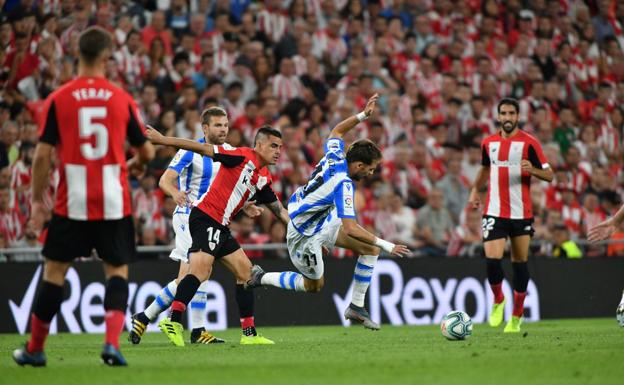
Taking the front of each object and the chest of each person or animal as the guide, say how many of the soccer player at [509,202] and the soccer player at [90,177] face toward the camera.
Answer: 1

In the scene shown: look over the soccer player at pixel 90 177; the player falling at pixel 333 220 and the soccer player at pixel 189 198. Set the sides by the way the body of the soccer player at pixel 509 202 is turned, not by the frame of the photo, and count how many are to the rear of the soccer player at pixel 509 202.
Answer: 0

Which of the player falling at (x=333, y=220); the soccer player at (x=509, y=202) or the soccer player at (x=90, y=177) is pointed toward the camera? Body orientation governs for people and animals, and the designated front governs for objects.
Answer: the soccer player at (x=509, y=202)

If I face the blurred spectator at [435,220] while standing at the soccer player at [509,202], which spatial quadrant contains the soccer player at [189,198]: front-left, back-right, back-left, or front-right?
back-left

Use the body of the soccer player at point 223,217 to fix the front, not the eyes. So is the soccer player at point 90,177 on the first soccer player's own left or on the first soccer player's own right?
on the first soccer player's own right

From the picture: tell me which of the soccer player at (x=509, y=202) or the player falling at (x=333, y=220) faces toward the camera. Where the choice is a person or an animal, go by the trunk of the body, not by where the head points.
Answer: the soccer player

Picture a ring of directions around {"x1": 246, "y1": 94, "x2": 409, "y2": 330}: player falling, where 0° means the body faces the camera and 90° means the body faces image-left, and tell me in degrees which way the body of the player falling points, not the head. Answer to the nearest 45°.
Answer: approximately 270°

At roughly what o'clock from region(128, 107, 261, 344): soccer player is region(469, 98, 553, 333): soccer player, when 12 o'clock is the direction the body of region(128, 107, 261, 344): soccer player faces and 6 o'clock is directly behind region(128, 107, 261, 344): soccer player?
region(469, 98, 553, 333): soccer player is roughly at 10 o'clock from region(128, 107, 261, 344): soccer player.

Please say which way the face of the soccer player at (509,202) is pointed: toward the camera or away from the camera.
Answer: toward the camera

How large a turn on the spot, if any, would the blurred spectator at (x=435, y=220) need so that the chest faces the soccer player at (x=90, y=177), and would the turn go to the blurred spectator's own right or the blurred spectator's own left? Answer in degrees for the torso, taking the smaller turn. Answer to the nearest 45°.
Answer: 0° — they already face them

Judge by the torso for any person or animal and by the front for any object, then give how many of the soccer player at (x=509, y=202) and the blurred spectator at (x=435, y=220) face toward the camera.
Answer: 2

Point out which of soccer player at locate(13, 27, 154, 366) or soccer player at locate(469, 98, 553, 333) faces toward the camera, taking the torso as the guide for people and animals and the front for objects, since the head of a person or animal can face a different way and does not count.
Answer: soccer player at locate(469, 98, 553, 333)

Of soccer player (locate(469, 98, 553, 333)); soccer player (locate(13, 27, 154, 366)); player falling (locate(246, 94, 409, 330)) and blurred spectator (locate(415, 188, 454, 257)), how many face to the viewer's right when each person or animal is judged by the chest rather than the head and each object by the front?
1

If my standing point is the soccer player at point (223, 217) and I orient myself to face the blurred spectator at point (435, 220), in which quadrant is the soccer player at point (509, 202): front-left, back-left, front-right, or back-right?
front-right

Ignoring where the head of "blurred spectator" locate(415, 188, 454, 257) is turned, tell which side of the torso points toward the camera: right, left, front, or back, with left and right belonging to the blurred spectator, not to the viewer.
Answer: front

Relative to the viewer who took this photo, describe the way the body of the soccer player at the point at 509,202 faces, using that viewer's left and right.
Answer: facing the viewer

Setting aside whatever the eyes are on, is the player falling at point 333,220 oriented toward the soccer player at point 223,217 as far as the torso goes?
no

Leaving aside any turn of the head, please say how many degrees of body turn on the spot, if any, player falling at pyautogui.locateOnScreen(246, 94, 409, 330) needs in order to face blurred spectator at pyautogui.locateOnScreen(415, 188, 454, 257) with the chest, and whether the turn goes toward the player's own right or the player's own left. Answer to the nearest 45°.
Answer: approximately 90° to the player's own left

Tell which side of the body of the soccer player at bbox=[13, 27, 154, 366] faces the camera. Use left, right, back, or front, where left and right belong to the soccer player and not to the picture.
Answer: back
